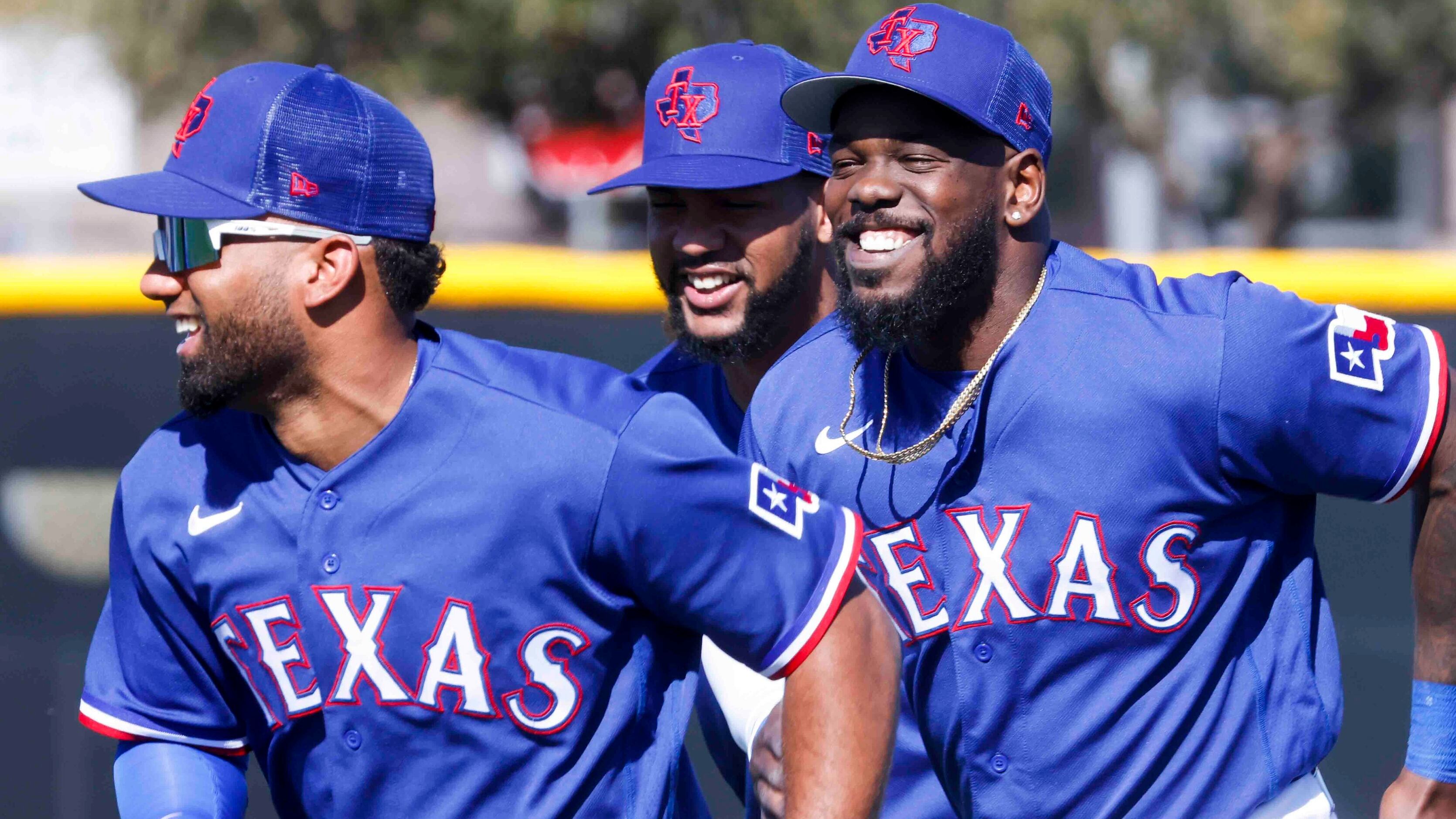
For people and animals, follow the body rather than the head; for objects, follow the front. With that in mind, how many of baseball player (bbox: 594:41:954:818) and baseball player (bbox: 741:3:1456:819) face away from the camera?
0

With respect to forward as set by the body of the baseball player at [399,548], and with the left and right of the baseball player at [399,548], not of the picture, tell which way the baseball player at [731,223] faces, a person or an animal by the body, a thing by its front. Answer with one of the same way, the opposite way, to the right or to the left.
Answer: the same way

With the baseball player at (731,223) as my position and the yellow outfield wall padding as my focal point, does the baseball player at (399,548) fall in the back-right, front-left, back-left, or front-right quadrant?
back-left

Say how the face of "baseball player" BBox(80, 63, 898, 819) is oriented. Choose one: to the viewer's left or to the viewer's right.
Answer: to the viewer's left

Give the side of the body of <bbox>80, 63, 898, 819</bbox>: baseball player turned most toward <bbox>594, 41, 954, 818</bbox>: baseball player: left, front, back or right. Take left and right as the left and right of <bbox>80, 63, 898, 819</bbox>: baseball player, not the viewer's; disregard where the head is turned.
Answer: back

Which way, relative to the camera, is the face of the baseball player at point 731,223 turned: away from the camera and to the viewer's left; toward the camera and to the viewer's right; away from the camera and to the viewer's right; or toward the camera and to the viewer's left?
toward the camera and to the viewer's left

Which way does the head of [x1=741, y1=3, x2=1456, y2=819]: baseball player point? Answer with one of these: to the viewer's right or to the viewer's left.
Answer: to the viewer's left

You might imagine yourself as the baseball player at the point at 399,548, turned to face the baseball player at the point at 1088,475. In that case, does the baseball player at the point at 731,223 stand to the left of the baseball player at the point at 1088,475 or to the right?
left

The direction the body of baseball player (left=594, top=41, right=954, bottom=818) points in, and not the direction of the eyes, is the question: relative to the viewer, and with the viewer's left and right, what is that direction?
facing the viewer and to the left of the viewer

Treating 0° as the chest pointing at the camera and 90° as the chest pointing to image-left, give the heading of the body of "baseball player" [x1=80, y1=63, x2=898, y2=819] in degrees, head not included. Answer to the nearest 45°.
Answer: approximately 45°

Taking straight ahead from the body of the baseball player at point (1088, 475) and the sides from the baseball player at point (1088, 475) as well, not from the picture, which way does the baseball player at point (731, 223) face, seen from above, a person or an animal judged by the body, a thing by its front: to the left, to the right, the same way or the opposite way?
the same way

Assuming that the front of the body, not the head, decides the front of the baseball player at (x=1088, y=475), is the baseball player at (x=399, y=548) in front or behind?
in front

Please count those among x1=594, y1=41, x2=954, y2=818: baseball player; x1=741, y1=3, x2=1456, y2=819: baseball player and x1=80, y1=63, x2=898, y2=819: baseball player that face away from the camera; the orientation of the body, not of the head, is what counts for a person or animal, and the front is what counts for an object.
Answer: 0

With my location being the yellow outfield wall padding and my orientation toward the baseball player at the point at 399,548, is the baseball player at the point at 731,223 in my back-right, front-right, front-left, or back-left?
front-left

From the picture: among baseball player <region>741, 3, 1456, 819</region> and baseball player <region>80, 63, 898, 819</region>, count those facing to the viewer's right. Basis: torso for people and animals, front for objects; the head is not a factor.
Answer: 0
